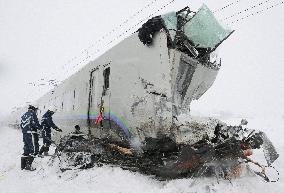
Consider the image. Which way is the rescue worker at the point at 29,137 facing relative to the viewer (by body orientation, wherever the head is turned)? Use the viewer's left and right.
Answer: facing away from the viewer and to the right of the viewer
